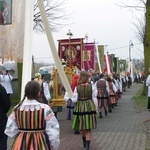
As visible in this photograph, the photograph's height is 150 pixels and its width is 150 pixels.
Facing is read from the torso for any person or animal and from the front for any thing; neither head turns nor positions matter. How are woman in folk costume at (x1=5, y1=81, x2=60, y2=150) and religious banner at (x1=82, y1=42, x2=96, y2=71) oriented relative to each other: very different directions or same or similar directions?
very different directions

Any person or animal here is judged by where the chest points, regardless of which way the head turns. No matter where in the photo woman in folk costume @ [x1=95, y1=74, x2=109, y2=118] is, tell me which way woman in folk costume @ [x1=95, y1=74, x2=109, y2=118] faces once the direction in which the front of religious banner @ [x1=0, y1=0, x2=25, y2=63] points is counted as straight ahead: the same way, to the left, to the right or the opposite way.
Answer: the opposite way

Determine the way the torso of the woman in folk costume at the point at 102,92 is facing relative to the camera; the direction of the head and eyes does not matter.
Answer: away from the camera

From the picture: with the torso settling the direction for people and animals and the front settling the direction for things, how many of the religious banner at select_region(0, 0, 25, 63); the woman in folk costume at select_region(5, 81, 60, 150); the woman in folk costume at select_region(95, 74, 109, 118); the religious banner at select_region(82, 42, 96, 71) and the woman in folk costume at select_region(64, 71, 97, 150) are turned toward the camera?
2

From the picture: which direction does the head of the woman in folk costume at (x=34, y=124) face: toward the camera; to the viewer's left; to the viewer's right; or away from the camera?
away from the camera

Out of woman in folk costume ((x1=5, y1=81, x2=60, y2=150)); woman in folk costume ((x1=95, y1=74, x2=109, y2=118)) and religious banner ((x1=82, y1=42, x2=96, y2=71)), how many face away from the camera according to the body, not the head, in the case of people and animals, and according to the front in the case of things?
2

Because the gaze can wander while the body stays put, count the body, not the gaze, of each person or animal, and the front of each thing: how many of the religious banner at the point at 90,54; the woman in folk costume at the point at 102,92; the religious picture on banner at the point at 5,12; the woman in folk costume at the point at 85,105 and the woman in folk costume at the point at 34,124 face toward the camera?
2

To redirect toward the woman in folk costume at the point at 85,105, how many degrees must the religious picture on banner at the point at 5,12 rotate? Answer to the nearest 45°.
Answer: approximately 135° to its left

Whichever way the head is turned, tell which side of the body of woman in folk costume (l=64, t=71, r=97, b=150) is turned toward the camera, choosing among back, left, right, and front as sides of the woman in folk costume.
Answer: back

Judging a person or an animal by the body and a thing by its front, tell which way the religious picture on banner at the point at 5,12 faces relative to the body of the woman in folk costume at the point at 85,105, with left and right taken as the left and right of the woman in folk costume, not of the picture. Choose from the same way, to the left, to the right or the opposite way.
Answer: the opposite way

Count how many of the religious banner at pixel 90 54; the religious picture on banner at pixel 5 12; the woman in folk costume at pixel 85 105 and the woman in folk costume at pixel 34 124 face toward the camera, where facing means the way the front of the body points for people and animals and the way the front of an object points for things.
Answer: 2

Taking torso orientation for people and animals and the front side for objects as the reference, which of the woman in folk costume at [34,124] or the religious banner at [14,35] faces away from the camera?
the woman in folk costume

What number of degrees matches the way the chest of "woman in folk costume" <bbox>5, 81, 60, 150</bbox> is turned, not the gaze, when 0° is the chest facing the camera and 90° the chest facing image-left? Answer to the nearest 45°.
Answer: approximately 180°

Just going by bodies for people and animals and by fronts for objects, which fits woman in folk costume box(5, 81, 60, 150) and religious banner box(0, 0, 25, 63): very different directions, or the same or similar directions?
very different directions
